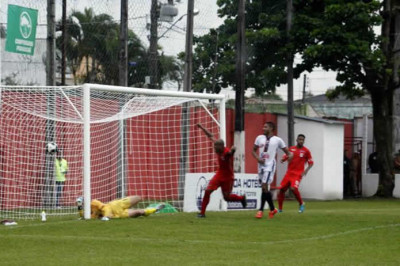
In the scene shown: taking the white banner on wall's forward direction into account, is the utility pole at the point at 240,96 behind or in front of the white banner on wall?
behind

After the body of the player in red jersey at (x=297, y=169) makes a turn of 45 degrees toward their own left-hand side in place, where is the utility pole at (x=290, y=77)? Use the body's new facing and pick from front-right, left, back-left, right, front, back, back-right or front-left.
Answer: back-left

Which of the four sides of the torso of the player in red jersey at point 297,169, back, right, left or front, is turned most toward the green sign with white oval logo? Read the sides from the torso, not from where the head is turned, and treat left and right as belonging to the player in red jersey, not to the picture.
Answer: right

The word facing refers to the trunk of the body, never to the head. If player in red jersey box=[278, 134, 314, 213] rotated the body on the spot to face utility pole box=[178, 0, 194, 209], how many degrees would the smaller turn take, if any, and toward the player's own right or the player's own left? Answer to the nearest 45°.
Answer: approximately 135° to the player's own right

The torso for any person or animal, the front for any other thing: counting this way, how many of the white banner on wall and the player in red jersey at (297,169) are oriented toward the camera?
2

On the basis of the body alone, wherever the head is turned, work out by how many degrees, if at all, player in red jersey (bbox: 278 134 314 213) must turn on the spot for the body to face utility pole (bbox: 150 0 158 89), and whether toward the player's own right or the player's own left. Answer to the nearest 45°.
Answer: approximately 135° to the player's own right

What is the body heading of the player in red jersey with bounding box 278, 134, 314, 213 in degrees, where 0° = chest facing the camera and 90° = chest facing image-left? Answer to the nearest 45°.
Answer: approximately 0°

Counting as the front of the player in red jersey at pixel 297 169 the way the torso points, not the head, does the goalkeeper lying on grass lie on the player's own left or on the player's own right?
on the player's own right
